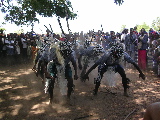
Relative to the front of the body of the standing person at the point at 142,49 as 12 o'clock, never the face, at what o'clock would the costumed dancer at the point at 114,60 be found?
The costumed dancer is roughly at 11 o'clock from the standing person.

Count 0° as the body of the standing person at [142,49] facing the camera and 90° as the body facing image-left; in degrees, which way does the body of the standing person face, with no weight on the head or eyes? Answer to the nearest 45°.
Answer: approximately 45°

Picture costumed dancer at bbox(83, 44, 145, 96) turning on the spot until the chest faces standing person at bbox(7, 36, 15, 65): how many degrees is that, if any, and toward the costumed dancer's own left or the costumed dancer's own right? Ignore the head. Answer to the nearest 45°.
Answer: approximately 135° to the costumed dancer's own right

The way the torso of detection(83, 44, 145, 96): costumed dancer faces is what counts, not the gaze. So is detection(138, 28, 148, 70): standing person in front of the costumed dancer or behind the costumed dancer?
behind

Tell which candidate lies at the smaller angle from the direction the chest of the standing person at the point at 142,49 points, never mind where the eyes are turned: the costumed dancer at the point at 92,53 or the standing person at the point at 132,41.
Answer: the costumed dancer

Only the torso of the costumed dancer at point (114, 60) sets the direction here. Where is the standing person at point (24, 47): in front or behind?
behind
